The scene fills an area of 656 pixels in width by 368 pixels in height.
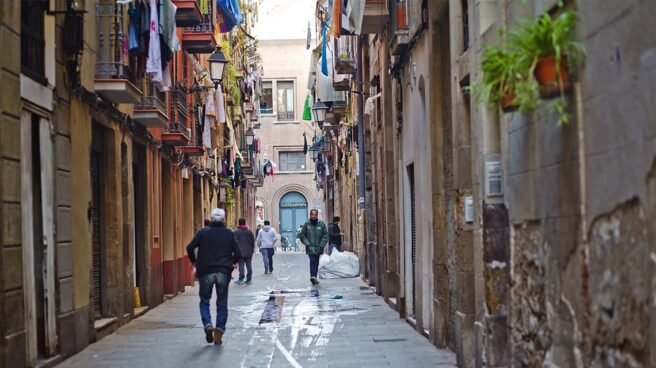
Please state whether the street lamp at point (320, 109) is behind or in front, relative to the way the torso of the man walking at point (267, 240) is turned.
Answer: in front

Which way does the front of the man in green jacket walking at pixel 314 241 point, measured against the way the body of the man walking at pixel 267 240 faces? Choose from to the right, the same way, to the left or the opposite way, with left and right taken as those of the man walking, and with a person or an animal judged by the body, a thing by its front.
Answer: the opposite way

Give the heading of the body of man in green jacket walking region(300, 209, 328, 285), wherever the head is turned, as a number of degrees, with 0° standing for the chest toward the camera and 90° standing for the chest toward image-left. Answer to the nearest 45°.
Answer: approximately 0°

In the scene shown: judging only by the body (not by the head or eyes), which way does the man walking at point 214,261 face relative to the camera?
away from the camera

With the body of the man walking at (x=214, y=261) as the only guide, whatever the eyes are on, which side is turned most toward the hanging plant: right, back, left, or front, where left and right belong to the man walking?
back

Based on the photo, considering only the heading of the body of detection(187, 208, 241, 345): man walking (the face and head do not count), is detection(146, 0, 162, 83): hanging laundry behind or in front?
in front

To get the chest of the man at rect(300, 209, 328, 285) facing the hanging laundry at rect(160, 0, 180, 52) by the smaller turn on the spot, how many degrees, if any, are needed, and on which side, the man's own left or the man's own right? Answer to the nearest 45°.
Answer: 0° — they already face it

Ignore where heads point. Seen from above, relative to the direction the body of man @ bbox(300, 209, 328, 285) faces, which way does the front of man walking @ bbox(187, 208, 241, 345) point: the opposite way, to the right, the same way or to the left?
the opposite way

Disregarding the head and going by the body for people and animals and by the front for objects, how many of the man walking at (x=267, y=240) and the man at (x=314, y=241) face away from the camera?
1

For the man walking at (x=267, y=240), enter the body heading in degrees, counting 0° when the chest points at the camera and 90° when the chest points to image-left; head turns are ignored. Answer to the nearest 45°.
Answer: approximately 180°

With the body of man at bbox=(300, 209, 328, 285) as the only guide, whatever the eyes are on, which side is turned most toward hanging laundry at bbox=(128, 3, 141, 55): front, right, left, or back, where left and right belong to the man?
front

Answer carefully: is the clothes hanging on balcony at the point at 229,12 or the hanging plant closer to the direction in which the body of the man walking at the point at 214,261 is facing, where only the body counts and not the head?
the clothes hanging on balcony
